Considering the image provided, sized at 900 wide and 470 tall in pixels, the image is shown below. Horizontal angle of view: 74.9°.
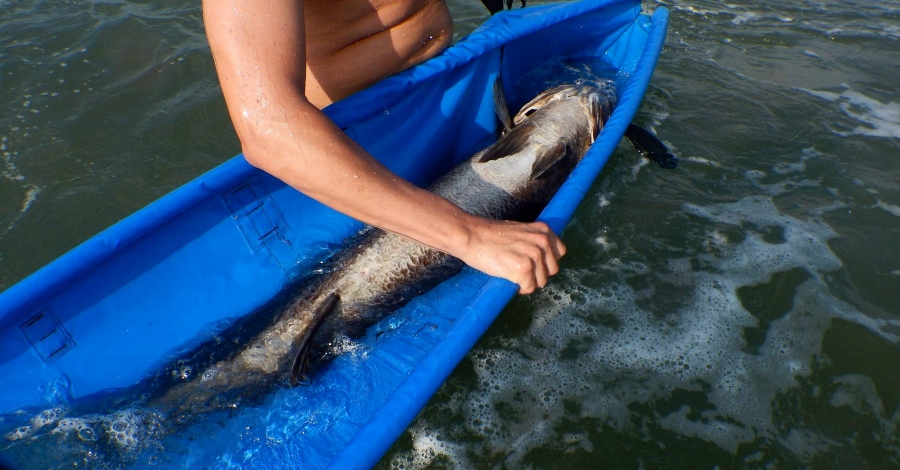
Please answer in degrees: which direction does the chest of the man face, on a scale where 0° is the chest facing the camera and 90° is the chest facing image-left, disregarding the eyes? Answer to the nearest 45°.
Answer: approximately 315°
